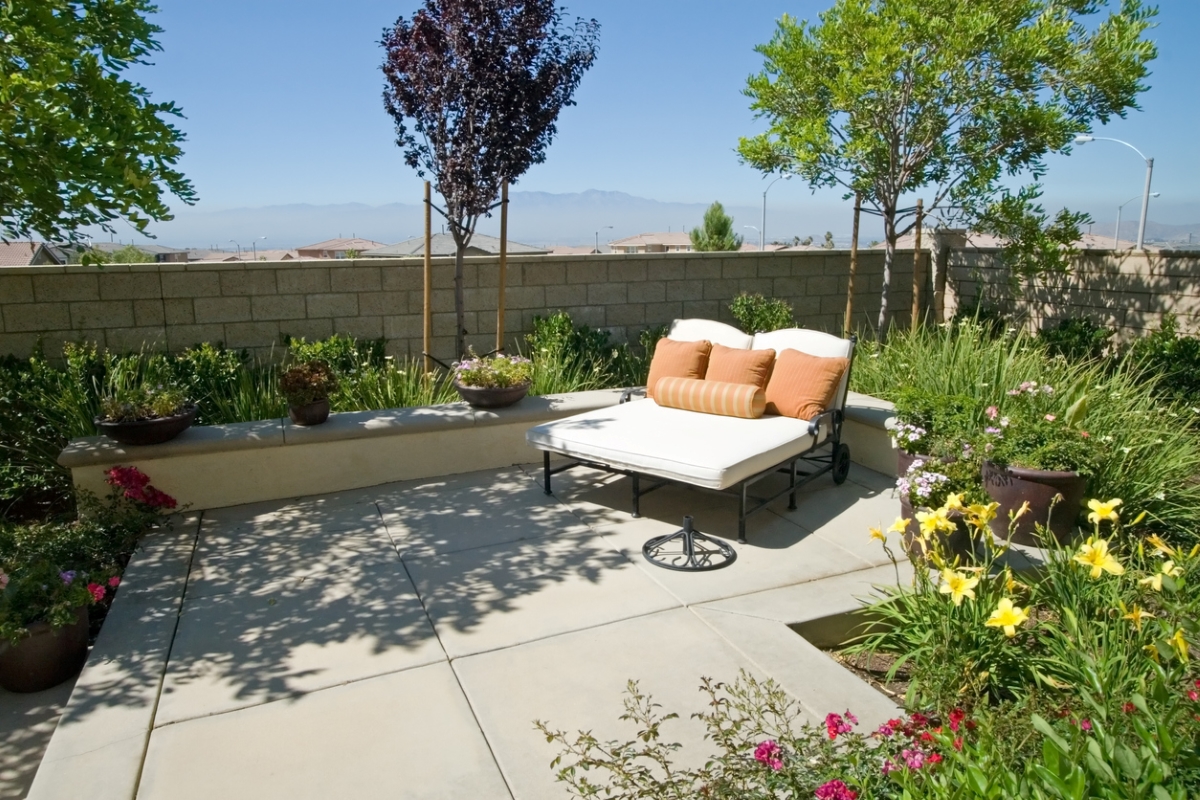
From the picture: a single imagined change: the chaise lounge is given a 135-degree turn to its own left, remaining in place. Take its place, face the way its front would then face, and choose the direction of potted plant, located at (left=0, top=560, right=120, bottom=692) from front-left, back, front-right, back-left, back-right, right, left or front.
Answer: back-right

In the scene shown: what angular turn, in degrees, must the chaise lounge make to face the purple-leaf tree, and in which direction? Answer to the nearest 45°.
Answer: approximately 90° to its right

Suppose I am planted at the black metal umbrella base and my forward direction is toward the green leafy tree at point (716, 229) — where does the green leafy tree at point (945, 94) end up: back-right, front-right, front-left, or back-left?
front-right

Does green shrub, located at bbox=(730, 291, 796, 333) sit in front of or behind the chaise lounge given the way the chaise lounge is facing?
behind

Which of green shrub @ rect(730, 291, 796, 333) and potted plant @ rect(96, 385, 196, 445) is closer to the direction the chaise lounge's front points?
the potted plant

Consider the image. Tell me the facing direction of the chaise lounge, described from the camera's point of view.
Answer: facing the viewer and to the left of the viewer

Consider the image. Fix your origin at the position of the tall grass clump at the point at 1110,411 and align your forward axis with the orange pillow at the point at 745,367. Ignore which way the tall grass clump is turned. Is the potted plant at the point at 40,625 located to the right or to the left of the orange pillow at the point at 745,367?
left

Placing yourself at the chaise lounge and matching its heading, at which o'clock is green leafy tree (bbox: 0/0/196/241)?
The green leafy tree is roughly at 1 o'clock from the chaise lounge.

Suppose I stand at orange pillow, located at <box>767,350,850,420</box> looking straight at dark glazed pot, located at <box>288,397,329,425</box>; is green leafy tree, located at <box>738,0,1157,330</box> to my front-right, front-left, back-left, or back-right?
back-right

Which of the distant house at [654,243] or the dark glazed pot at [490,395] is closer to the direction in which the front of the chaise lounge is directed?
the dark glazed pot

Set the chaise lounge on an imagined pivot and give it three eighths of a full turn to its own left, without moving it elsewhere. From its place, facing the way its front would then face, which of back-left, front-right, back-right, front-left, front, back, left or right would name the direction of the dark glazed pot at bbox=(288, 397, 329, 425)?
back

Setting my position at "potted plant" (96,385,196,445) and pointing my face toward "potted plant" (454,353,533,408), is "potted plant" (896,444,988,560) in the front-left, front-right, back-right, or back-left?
front-right

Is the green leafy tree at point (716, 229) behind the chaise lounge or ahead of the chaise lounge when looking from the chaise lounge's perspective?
behind

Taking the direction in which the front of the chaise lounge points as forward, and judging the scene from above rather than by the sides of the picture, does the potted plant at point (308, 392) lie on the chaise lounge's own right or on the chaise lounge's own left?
on the chaise lounge's own right

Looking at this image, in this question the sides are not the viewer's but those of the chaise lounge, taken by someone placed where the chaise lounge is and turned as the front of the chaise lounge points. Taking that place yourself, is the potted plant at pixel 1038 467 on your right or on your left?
on your left

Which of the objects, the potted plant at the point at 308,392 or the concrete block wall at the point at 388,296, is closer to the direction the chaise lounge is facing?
the potted plant
